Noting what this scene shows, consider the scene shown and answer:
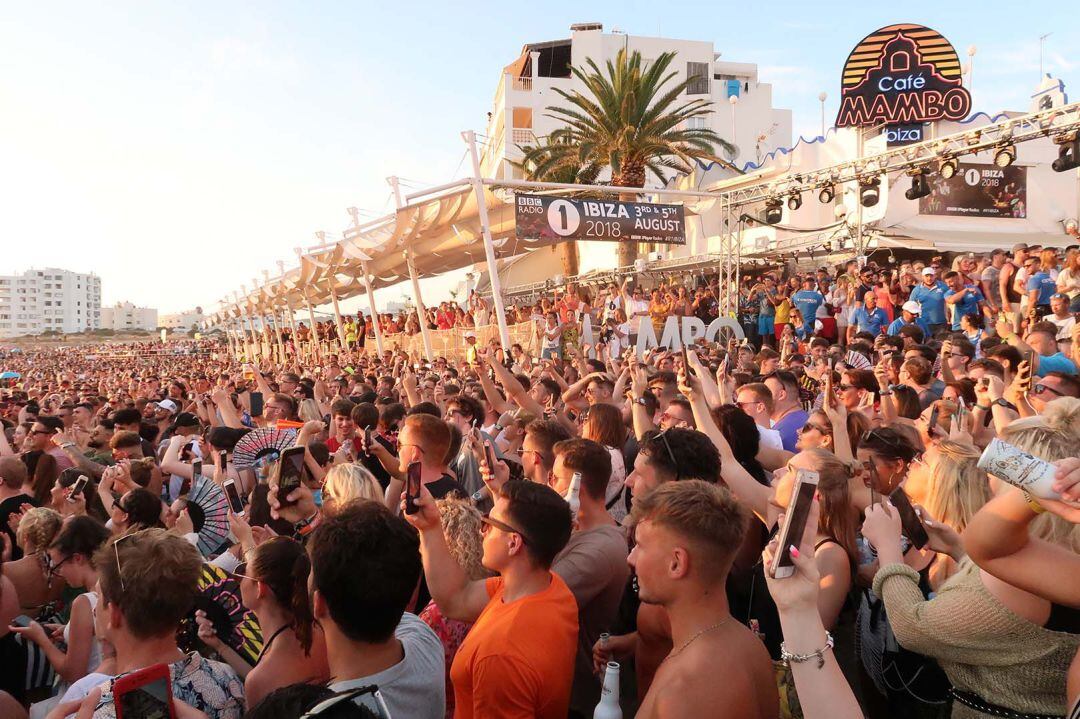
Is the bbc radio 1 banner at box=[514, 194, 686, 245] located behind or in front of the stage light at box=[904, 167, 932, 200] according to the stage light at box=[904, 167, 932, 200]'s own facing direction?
in front

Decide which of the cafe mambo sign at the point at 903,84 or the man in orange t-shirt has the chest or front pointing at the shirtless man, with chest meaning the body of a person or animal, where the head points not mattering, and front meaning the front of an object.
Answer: the cafe mambo sign

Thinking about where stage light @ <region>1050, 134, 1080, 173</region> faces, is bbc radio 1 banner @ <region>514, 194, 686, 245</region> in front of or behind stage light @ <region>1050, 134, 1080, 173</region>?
in front

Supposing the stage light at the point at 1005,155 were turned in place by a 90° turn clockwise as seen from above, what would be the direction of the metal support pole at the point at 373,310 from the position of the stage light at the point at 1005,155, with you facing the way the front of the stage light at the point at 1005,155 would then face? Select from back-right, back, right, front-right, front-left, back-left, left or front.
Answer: front-left

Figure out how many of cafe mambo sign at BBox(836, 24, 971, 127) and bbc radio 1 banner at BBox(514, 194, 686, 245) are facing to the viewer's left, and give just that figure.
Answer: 0

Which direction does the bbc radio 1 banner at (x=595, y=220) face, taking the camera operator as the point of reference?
facing the viewer

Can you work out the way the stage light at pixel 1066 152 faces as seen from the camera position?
facing the viewer and to the left of the viewer

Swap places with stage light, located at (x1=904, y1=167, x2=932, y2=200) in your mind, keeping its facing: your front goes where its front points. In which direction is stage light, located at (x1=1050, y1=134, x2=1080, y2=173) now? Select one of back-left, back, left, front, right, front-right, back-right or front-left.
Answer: left

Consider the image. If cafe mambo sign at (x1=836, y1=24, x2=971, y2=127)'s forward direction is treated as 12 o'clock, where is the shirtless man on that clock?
The shirtless man is roughly at 12 o'clock from the cafe mambo sign.

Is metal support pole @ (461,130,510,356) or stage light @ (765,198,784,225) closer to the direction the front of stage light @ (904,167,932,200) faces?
the metal support pole

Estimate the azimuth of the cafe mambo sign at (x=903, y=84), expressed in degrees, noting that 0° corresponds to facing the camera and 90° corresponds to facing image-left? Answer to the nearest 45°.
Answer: approximately 0°
